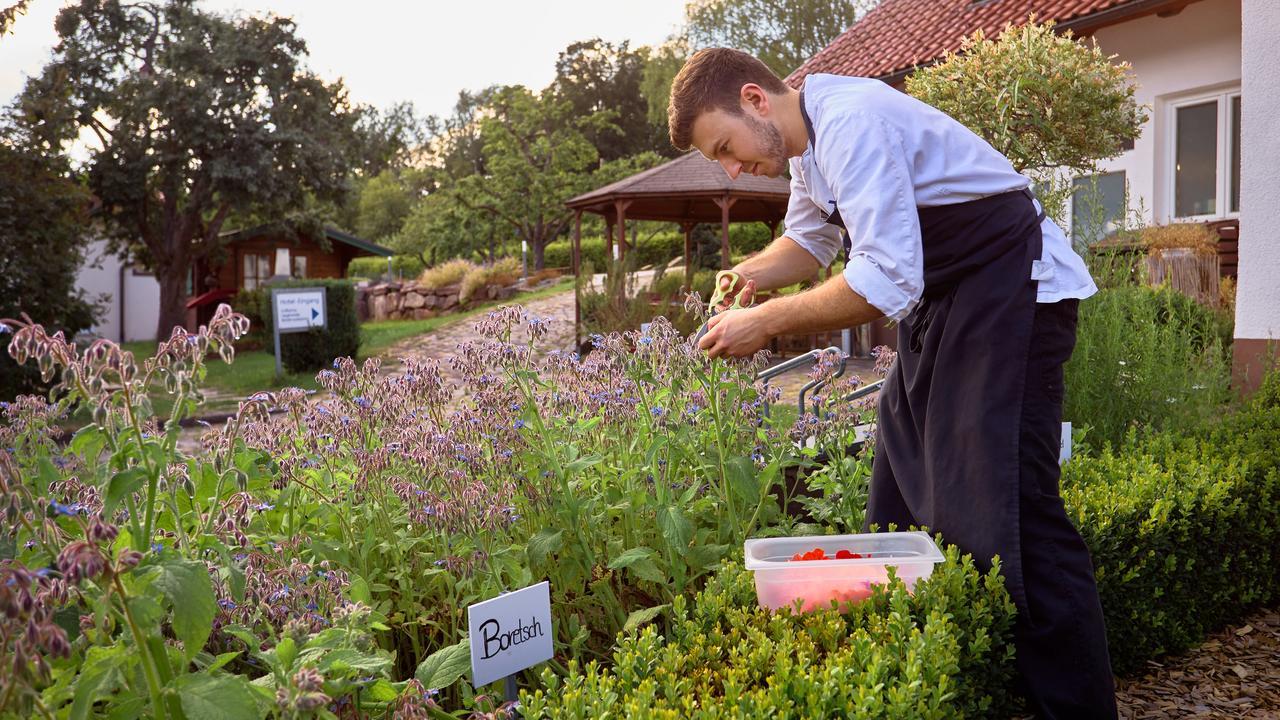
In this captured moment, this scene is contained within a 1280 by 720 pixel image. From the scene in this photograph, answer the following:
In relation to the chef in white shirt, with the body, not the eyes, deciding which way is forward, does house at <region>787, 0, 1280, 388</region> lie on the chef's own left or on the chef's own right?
on the chef's own right

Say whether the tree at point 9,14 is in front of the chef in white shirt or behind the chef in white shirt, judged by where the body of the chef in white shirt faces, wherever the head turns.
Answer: in front

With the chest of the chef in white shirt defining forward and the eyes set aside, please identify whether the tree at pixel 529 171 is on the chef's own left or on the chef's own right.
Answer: on the chef's own right

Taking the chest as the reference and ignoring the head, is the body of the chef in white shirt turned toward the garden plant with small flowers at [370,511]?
yes

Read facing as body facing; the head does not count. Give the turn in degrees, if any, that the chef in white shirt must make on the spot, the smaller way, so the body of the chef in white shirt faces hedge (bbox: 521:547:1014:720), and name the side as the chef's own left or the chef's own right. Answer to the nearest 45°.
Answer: approximately 45° to the chef's own left

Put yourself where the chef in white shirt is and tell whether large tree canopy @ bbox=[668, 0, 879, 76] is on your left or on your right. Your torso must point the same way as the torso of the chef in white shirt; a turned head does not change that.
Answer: on your right

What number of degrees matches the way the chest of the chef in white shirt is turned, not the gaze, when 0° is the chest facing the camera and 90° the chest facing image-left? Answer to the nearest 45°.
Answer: approximately 90°

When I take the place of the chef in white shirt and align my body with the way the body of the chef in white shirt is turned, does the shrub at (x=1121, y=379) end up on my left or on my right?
on my right

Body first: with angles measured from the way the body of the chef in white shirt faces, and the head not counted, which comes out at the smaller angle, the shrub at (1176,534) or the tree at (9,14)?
the tree

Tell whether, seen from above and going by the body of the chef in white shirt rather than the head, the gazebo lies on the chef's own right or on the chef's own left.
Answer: on the chef's own right
